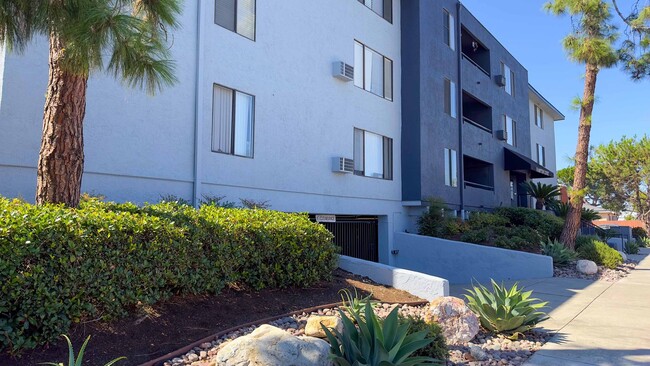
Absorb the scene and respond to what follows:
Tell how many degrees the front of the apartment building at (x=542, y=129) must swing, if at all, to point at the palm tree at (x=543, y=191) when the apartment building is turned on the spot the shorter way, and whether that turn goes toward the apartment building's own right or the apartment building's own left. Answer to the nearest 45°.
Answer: approximately 45° to the apartment building's own right

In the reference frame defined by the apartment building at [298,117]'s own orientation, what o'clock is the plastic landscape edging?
The plastic landscape edging is roughly at 2 o'clock from the apartment building.

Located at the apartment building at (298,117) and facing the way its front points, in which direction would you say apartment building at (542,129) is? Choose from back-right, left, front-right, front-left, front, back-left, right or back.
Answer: left

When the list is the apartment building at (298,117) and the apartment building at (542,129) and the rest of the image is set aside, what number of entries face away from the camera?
0

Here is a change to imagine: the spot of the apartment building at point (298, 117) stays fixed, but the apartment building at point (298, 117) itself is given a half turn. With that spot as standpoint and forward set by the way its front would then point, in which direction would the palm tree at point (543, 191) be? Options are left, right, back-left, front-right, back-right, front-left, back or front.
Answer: right

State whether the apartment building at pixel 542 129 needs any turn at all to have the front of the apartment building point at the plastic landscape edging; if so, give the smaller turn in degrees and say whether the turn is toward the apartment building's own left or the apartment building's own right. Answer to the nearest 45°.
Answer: approximately 45° to the apartment building's own right

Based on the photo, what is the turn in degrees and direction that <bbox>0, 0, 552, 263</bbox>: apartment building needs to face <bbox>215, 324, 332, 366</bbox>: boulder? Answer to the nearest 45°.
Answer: approximately 45° to its right

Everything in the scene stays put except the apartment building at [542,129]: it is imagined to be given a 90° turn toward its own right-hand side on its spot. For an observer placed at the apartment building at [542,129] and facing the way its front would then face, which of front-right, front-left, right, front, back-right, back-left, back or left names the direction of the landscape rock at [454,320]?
front-left

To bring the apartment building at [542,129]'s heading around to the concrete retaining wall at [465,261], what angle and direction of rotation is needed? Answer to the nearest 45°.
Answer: approximately 45° to its right

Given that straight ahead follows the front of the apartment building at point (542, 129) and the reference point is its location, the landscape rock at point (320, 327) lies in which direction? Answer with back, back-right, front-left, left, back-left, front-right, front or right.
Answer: front-right

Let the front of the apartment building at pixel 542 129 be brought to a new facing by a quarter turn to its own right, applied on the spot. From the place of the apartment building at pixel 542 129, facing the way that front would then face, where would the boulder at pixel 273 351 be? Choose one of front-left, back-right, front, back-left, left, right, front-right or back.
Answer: front-left

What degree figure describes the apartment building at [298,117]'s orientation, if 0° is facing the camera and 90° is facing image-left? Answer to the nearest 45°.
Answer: approximately 315°

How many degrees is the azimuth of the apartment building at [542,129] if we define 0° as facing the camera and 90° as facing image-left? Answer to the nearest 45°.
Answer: approximately 315°
